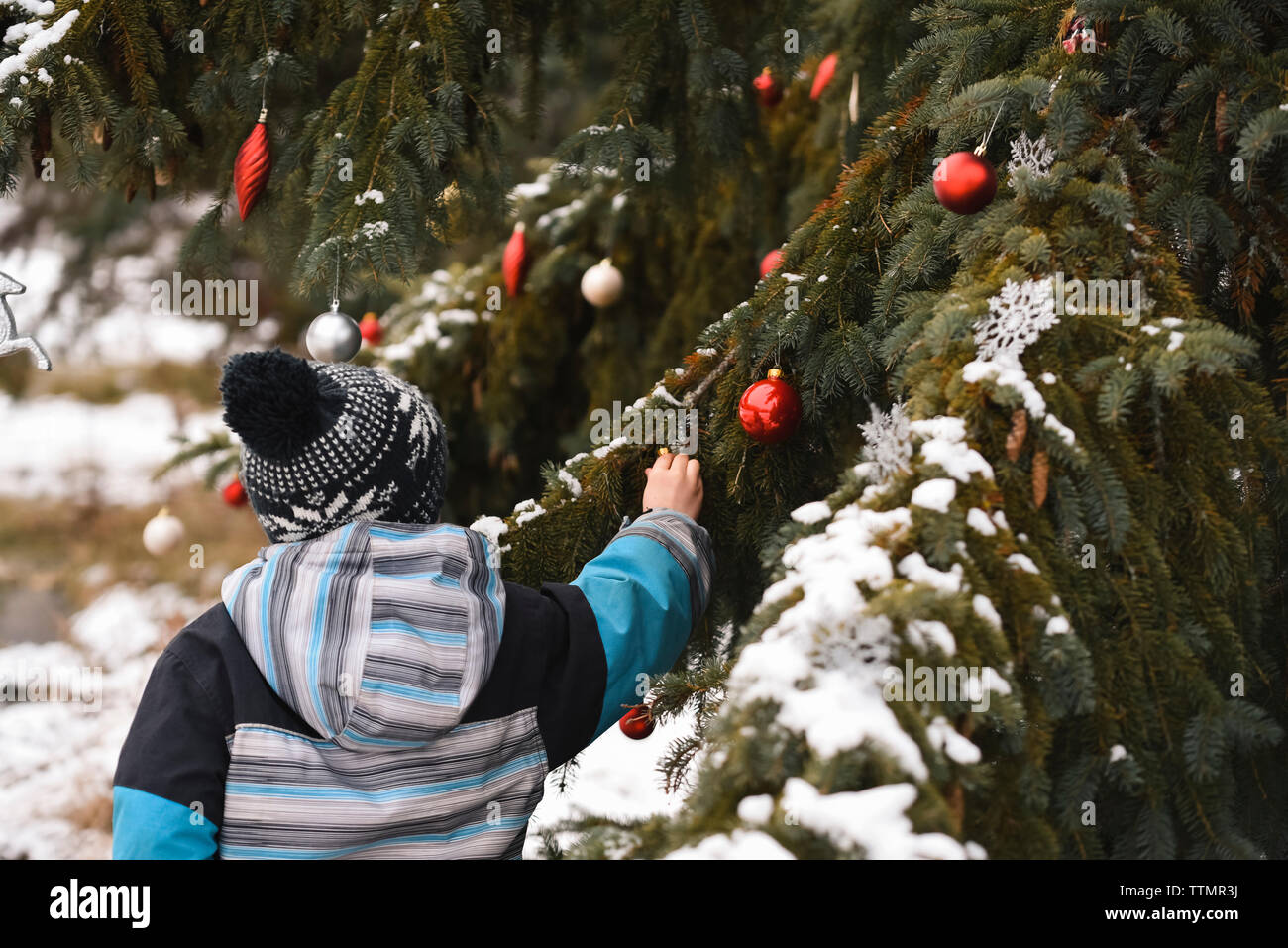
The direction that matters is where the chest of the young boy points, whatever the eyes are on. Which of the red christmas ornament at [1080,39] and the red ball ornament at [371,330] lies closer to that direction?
the red ball ornament

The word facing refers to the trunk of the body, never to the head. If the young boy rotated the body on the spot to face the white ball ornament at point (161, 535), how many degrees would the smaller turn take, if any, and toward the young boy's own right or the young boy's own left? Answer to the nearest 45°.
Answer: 0° — they already face it

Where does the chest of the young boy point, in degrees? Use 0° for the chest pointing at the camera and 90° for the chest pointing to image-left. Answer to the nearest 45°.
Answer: approximately 180°

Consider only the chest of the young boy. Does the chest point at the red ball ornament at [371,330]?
yes
